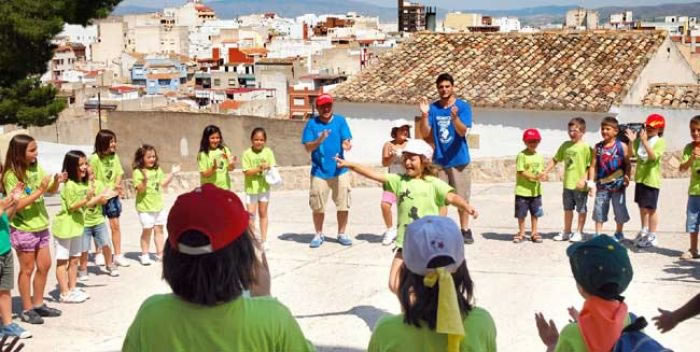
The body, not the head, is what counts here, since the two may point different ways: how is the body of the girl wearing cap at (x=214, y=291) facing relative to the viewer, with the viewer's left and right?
facing away from the viewer

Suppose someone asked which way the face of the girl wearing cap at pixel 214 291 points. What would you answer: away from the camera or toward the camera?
away from the camera

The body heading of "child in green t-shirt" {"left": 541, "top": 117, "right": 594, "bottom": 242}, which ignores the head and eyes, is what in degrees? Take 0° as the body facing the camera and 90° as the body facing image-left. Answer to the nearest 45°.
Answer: approximately 45°

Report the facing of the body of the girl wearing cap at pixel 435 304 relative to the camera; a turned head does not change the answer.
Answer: away from the camera

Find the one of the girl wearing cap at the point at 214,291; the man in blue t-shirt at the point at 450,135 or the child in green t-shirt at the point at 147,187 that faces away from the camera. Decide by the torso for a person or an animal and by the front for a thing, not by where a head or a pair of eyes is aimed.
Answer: the girl wearing cap

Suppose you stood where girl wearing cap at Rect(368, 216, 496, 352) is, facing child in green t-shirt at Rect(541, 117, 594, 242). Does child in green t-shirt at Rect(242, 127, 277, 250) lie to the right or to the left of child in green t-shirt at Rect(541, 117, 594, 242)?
left

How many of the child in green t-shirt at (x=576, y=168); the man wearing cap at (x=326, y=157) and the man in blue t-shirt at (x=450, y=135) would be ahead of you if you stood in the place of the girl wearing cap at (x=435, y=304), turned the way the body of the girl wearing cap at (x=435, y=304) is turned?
3

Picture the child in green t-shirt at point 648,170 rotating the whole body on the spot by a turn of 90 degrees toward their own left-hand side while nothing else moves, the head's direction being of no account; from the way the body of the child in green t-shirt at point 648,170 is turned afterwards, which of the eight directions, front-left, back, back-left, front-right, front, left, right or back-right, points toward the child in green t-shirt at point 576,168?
back-right

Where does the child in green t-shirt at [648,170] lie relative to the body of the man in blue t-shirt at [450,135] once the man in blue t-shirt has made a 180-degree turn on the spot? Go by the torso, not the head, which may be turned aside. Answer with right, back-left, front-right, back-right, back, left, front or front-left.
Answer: right

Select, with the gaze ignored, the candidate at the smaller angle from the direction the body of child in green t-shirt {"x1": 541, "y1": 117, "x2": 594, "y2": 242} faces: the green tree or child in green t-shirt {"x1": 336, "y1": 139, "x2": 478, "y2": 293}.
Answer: the child in green t-shirt

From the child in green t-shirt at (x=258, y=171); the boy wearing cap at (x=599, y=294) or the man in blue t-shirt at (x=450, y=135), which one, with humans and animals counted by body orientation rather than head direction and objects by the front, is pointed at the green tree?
the boy wearing cap

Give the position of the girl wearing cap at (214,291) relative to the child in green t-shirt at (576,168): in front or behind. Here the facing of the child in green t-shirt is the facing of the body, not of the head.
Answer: in front
